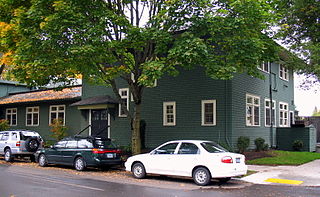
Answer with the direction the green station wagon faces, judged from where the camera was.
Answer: facing away from the viewer and to the left of the viewer

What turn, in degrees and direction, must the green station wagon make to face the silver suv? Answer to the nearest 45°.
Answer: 0° — it already faces it

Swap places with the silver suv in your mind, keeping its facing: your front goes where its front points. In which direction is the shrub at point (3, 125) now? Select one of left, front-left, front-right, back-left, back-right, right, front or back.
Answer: front-right

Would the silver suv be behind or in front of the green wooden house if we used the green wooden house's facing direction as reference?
in front

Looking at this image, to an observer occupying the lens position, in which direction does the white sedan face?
facing away from the viewer and to the left of the viewer

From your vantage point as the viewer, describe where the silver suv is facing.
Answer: facing away from the viewer and to the left of the viewer

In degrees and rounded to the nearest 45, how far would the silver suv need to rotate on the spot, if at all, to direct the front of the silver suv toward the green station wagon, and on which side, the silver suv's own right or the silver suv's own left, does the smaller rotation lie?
approximately 180°

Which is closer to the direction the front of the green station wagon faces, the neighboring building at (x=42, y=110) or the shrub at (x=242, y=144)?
the neighboring building

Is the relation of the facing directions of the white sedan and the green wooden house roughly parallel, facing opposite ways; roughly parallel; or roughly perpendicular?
roughly perpendicular

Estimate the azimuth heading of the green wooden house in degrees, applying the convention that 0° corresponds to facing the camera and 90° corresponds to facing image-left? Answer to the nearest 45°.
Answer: approximately 45°
